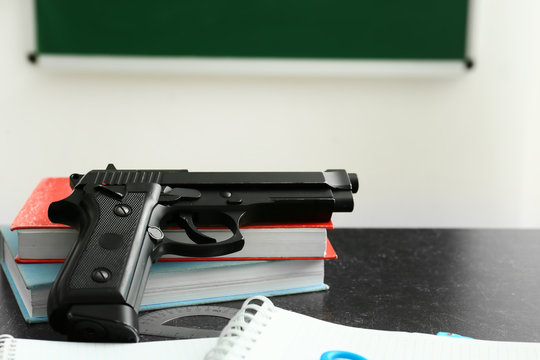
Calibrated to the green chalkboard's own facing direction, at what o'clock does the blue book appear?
The blue book is roughly at 12 o'clock from the green chalkboard.

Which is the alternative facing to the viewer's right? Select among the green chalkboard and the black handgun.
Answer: the black handgun

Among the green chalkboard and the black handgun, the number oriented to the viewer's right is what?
1

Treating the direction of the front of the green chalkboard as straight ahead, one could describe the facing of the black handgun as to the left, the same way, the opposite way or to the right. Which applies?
to the left

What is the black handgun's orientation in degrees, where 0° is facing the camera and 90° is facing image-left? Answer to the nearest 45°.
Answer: approximately 270°

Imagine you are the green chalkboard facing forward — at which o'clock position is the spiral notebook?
The spiral notebook is roughly at 12 o'clock from the green chalkboard.

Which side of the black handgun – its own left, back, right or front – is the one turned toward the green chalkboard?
left

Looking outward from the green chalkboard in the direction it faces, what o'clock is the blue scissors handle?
The blue scissors handle is roughly at 12 o'clock from the green chalkboard.

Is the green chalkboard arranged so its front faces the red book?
yes

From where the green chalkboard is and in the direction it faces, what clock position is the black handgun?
The black handgun is roughly at 12 o'clock from the green chalkboard.

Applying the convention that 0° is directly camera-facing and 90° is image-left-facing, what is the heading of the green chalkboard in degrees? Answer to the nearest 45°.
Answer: approximately 0°
